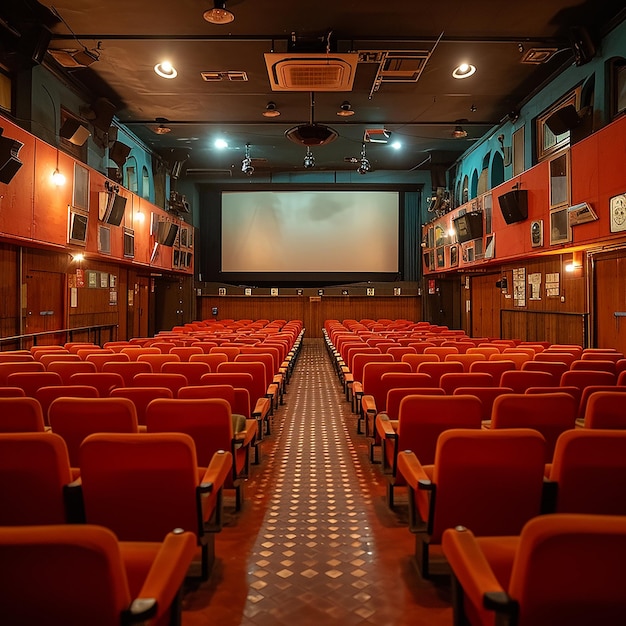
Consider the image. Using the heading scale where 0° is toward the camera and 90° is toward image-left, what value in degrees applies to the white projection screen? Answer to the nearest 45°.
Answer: approximately 0°

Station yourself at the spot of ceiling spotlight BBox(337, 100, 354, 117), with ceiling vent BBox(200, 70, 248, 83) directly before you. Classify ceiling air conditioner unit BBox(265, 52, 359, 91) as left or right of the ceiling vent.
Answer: left

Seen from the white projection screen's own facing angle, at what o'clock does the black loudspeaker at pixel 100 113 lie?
The black loudspeaker is roughly at 1 o'clock from the white projection screen.

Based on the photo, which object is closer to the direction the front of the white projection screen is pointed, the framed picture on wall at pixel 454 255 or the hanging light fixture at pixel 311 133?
the hanging light fixture
